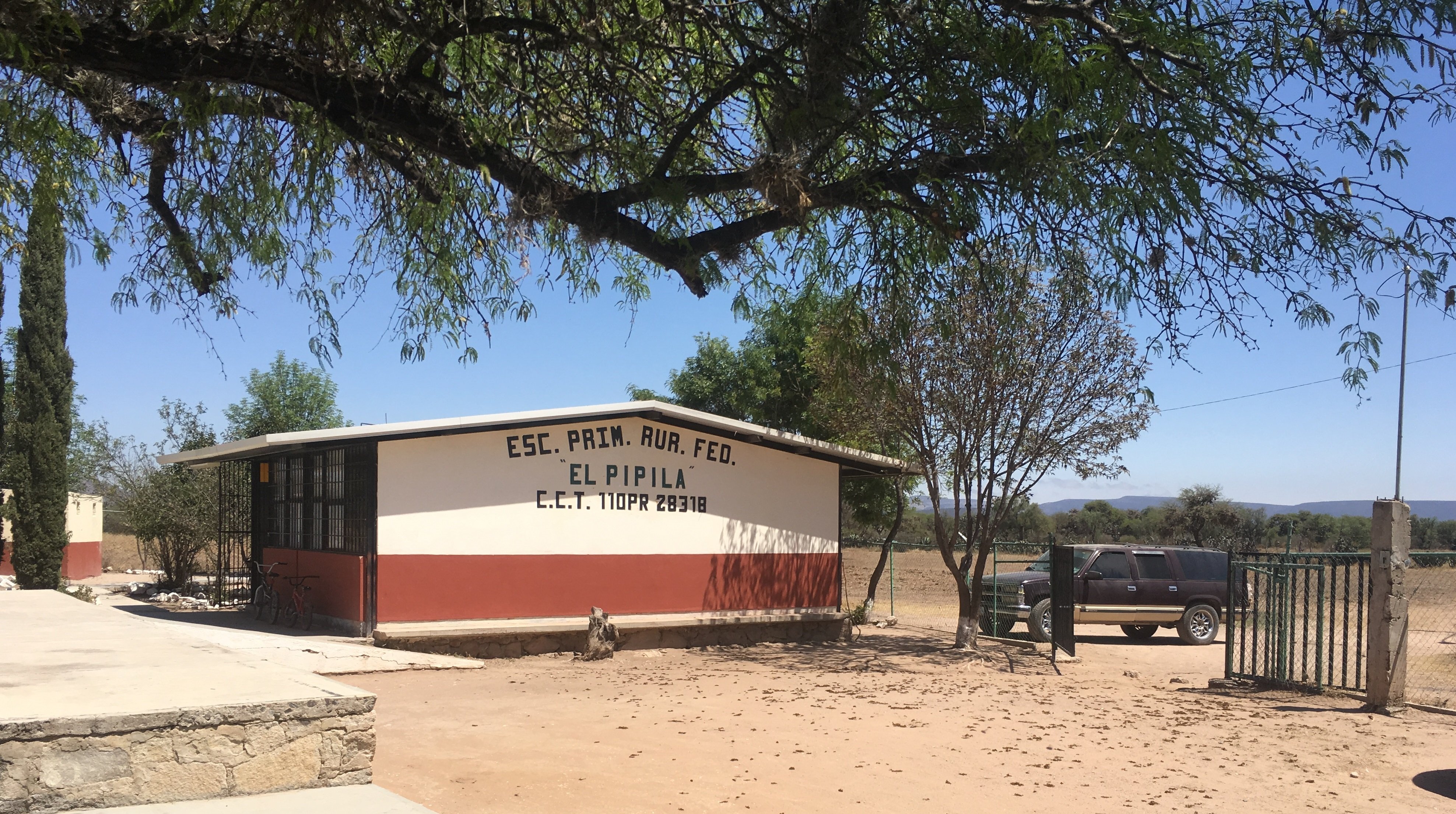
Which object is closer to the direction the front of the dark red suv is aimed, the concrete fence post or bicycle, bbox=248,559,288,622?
the bicycle

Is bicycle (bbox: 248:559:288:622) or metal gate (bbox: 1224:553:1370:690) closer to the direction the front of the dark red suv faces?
the bicycle

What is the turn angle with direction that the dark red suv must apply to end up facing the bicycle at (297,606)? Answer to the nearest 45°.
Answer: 0° — it already faces it

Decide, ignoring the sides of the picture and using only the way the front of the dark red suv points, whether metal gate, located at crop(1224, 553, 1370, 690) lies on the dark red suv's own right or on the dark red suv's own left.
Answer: on the dark red suv's own left

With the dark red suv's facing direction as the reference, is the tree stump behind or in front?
in front

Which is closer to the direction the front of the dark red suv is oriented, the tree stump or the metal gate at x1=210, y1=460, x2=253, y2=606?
the tree stump

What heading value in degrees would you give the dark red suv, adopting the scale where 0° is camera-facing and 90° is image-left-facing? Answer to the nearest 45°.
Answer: approximately 45°

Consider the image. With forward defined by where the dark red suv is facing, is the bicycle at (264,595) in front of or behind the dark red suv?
in front
